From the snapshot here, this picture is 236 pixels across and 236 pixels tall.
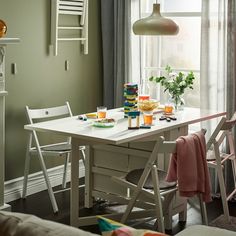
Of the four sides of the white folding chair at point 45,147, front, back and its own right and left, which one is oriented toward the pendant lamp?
front

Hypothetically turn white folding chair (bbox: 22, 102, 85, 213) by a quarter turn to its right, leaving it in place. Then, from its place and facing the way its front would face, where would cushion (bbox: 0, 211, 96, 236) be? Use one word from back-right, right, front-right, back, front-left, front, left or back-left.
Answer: front-left

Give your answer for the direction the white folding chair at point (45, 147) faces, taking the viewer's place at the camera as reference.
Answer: facing the viewer and to the right of the viewer

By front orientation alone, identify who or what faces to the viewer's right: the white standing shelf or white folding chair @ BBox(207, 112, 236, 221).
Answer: the white standing shelf

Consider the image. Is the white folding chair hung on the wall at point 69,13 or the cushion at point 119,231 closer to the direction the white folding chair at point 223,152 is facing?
the white folding chair hung on the wall

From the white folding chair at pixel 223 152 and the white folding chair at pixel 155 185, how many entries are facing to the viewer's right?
0

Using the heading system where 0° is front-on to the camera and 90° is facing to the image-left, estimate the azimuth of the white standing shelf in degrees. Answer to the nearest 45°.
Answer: approximately 270°

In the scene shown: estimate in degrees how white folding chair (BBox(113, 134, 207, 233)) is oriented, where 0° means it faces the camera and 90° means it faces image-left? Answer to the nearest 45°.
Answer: approximately 135°

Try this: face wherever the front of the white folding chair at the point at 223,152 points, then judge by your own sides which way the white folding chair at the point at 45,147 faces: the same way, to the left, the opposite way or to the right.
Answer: the opposite way

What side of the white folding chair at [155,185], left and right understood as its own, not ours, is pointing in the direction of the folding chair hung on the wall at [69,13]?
front

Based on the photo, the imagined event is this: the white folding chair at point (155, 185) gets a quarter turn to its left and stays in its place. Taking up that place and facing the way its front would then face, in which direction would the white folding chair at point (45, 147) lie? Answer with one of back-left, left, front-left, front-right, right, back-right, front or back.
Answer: right
